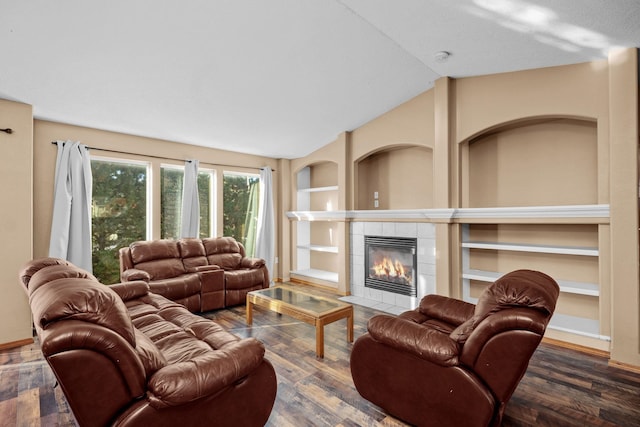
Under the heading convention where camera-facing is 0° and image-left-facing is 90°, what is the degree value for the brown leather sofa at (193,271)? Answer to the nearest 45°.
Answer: approximately 315°

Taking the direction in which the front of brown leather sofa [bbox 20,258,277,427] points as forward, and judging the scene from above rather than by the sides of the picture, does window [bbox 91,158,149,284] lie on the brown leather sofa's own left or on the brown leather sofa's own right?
on the brown leather sofa's own left

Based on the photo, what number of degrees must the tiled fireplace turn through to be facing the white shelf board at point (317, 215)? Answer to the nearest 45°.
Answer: approximately 90° to its right

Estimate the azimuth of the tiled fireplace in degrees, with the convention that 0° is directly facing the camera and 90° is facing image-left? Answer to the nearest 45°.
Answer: approximately 45°

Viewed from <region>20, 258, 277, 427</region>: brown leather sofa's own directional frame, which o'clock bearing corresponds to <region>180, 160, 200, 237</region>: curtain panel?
The curtain panel is roughly at 11 o'clock from the brown leather sofa.
